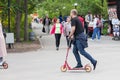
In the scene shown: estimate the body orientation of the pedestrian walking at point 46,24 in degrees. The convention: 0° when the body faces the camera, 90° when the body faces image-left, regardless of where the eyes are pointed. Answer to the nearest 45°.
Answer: approximately 0°

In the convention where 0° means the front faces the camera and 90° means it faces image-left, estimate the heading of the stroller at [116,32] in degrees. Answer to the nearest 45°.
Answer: approximately 0°

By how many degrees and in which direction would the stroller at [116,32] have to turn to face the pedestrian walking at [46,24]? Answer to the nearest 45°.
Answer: approximately 135° to its right

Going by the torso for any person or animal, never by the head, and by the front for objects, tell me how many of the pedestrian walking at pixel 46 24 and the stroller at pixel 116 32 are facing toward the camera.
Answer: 2
